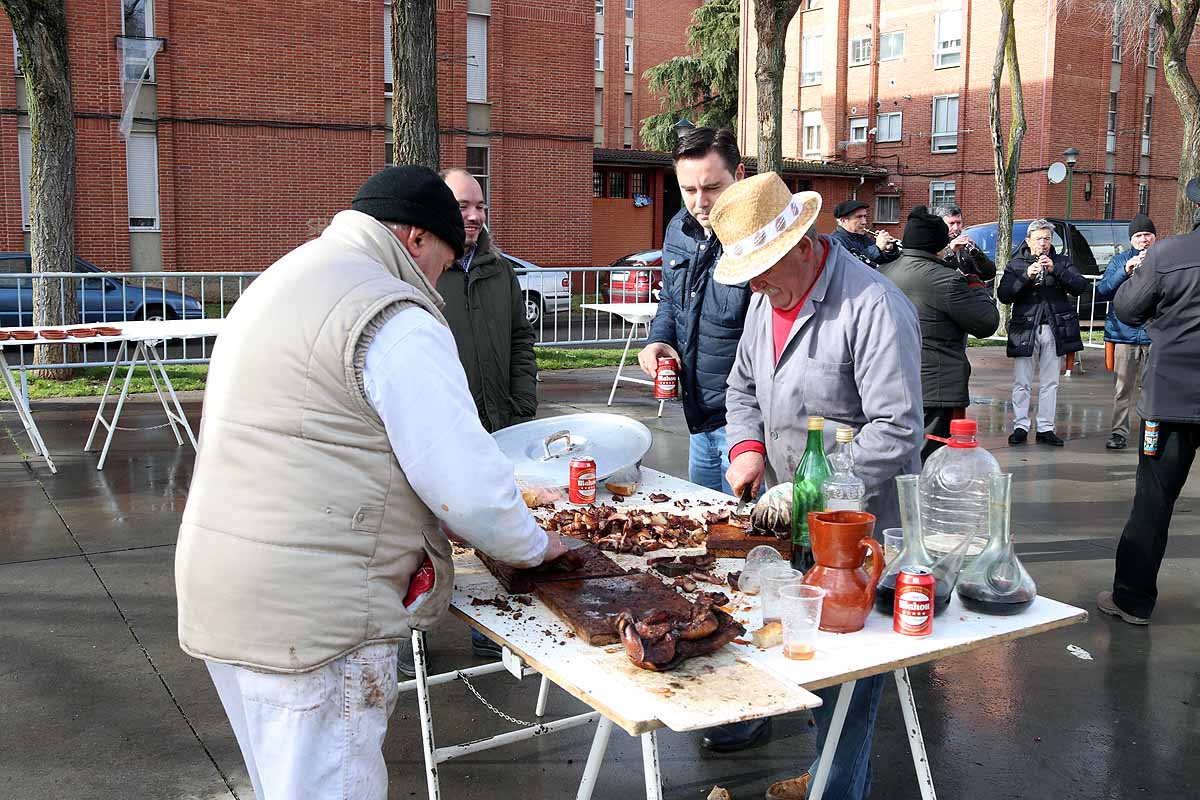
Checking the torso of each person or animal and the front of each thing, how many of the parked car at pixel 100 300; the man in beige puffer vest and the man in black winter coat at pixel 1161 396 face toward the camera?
0

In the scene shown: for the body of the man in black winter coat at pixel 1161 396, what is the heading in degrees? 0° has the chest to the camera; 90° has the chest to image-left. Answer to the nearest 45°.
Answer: approximately 135°

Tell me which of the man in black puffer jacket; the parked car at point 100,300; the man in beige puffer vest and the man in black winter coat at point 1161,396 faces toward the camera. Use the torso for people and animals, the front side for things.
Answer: the man in black puffer jacket

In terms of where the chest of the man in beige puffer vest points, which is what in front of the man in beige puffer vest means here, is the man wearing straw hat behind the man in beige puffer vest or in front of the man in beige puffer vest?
in front

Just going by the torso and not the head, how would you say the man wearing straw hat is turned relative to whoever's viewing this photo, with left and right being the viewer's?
facing the viewer and to the left of the viewer

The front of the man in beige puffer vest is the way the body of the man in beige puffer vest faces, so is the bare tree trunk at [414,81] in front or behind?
in front

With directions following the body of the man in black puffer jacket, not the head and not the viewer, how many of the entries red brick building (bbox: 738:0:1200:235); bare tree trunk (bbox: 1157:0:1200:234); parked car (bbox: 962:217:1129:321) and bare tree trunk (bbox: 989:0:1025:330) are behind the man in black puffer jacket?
4

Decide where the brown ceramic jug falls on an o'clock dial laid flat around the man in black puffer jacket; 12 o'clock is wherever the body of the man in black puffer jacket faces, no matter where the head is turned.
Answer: The brown ceramic jug is roughly at 12 o'clock from the man in black puffer jacket.

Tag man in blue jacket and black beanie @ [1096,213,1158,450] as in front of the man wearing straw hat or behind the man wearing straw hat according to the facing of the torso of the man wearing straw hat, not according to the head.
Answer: behind

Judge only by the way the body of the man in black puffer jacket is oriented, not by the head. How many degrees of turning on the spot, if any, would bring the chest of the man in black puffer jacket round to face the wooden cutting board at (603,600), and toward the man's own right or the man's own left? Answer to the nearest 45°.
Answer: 0° — they already face it

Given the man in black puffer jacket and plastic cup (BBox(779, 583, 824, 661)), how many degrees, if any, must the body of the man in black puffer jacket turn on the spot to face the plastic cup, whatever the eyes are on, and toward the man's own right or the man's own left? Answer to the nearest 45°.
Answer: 0° — they already face it

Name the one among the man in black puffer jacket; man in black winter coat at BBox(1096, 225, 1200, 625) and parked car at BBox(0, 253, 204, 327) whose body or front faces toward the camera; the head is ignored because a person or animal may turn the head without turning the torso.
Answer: the man in black puffer jacket

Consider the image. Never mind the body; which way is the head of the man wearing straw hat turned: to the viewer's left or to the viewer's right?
to the viewer's left

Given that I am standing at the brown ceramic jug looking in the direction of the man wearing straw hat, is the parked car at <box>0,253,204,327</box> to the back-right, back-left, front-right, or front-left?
front-left
